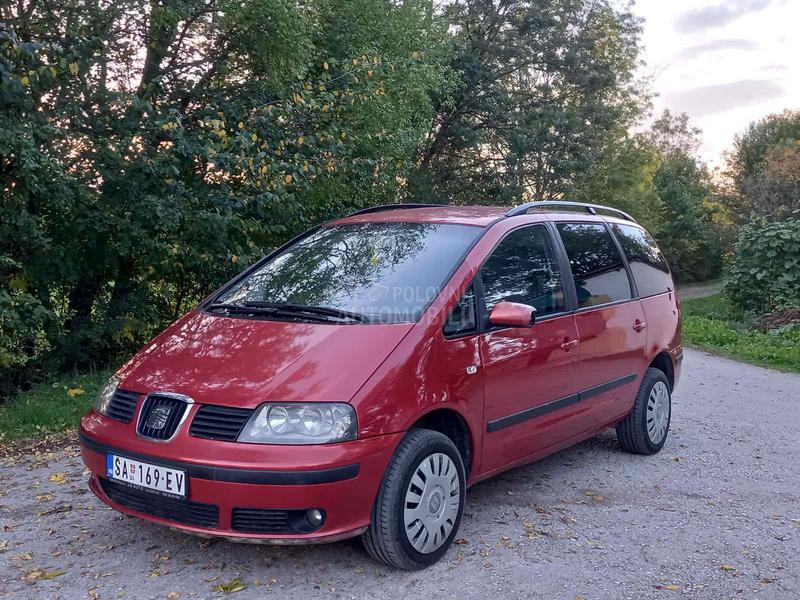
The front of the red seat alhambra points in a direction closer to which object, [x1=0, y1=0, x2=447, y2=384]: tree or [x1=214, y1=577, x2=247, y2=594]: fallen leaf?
the fallen leaf

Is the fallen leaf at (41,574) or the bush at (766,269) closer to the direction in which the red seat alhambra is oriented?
the fallen leaf

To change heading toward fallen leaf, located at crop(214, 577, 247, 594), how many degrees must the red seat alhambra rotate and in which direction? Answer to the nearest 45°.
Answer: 0° — it already faces it

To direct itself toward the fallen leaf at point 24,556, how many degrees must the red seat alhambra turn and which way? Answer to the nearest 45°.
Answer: approximately 45° to its right

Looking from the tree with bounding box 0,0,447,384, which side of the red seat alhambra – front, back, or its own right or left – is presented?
right

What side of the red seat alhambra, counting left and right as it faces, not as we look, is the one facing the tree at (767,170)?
back

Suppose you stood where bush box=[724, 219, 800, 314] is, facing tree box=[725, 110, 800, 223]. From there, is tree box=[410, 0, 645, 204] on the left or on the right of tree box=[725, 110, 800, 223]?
left

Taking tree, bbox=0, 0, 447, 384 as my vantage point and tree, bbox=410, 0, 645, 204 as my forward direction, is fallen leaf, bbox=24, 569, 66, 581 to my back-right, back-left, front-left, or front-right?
back-right

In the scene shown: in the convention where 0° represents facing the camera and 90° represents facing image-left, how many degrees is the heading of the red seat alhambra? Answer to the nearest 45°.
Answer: approximately 45°

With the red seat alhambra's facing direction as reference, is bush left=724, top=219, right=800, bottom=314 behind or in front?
behind

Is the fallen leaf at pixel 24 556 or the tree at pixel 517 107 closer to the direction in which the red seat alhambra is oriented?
the fallen leaf

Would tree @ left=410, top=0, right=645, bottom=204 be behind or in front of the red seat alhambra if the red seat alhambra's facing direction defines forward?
behind

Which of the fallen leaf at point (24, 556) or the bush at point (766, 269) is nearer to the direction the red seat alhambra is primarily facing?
the fallen leaf
